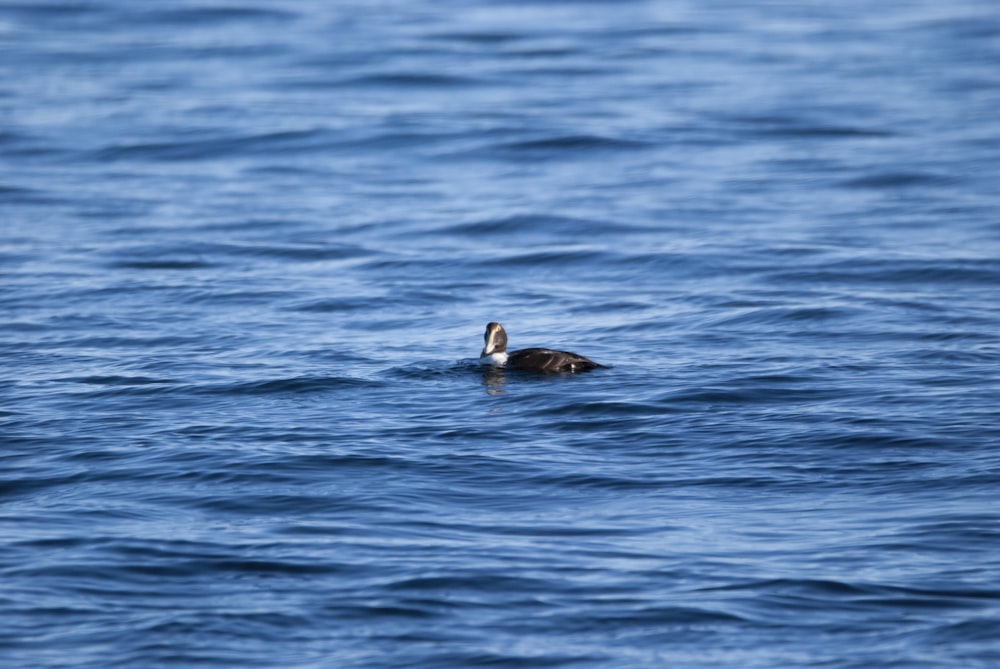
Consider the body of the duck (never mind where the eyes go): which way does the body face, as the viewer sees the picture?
to the viewer's left
